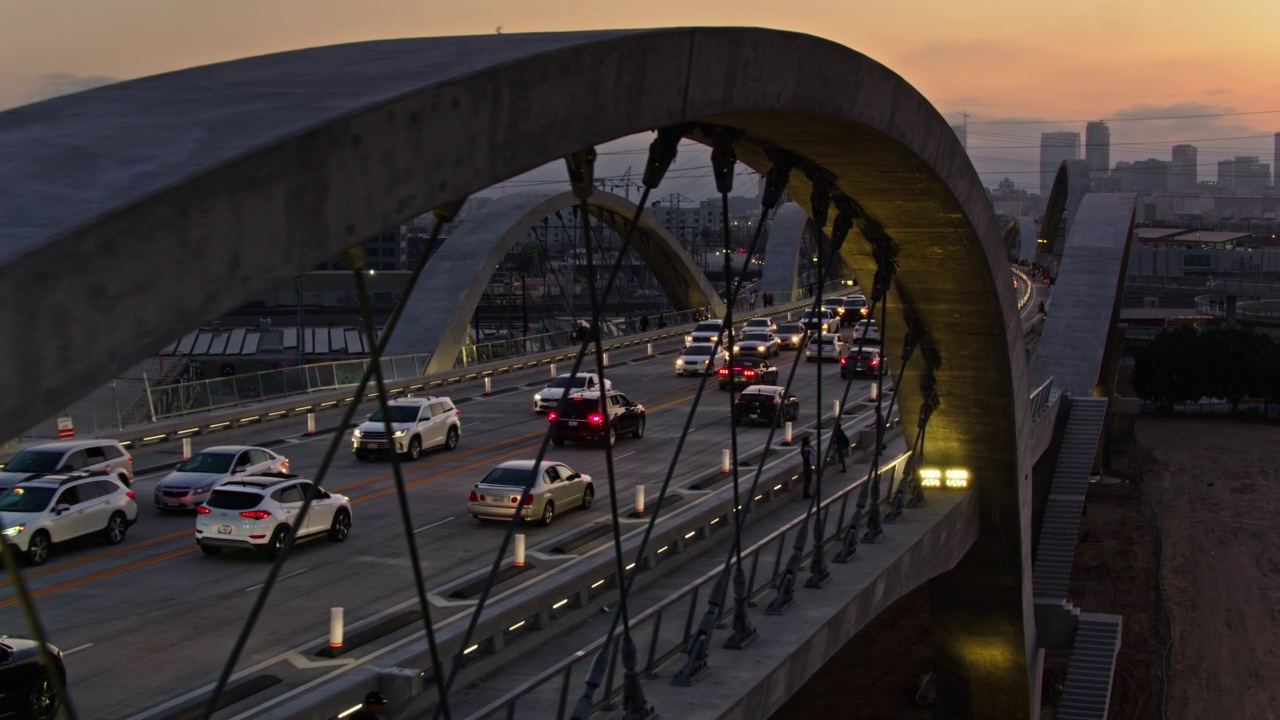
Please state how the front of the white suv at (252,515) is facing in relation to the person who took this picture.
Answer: facing away from the viewer and to the right of the viewer

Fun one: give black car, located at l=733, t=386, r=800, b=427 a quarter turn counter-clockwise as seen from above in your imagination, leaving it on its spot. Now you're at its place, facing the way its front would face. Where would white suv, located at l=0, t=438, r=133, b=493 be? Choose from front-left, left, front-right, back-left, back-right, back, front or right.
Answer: left

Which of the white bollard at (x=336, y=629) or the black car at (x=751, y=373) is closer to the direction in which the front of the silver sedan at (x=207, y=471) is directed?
the white bollard

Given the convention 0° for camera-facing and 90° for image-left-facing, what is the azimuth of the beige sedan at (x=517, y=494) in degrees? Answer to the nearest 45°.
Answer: approximately 225°

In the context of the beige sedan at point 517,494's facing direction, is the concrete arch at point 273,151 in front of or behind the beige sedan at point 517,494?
behind

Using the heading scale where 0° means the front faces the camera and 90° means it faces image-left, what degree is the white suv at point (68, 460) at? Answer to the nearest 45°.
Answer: approximately 45°

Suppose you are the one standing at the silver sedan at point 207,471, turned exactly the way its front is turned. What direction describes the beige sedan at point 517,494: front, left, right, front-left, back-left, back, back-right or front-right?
left
